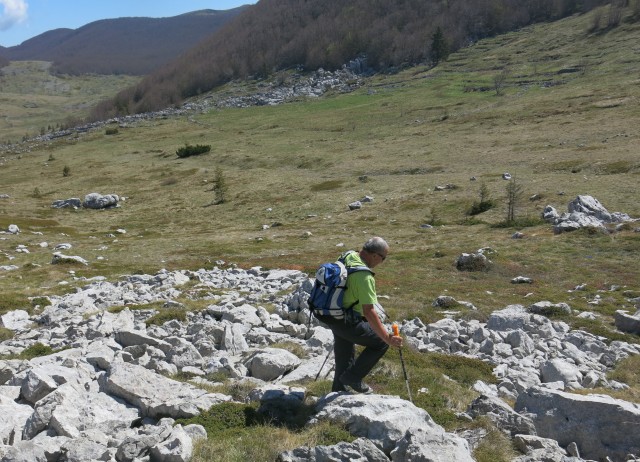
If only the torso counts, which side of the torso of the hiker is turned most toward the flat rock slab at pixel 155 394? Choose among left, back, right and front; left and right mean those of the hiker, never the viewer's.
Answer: back

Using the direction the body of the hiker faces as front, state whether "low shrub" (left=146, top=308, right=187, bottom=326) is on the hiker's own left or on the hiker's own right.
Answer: on the hiker's own left

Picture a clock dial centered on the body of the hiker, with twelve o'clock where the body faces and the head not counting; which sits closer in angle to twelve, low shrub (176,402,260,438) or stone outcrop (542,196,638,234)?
the stone outcrop

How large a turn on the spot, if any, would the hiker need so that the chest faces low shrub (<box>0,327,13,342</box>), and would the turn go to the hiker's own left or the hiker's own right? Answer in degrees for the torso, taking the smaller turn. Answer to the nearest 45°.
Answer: approximately 135° to the hiker's own left

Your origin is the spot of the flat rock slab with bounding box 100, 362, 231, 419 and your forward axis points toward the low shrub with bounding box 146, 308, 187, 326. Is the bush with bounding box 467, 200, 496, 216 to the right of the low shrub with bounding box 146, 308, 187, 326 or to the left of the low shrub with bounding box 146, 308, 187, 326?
right

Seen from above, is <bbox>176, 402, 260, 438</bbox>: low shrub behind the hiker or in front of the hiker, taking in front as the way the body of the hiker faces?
behind

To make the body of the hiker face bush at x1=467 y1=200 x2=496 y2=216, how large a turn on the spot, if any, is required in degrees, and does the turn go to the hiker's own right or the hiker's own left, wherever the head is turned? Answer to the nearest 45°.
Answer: approximately 90° to the hiker's own left

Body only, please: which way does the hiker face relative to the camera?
to the viewer's right
